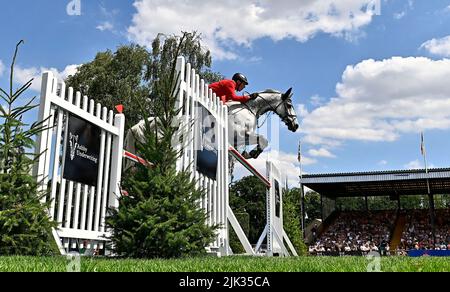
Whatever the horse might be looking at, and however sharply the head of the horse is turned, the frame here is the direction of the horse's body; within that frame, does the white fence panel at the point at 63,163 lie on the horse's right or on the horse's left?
on the horse's right

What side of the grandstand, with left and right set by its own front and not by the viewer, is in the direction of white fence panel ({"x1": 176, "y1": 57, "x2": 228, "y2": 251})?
front

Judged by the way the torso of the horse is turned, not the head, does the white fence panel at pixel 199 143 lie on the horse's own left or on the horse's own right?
on the horse's own right

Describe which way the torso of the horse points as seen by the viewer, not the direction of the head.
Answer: to the viewer's right

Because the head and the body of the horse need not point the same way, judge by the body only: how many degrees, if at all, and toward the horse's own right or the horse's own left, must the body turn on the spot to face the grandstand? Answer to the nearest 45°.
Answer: approximately 90° to the horse's own left

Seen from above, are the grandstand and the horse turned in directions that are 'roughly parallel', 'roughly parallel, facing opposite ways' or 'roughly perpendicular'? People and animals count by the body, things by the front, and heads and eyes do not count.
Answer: roughly perpendicular

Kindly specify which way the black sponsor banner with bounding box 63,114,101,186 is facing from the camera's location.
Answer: facing the viewer and to the right of the viewer

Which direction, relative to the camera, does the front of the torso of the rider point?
to the viewer's right

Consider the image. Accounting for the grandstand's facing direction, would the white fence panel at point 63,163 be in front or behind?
in front
